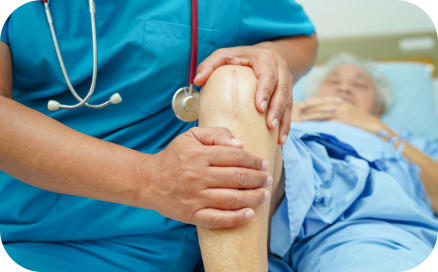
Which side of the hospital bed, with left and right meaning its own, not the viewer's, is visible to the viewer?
front

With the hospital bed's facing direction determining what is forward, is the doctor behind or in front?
in front

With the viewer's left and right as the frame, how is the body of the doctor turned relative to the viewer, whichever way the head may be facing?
facing the viewer
